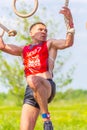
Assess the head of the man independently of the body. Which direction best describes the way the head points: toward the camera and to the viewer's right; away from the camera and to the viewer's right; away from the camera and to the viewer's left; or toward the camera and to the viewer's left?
toward the camera and to the viewer's right
